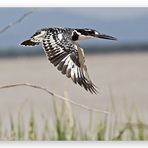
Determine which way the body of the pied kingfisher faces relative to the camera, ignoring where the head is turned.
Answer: to the viewer's right
